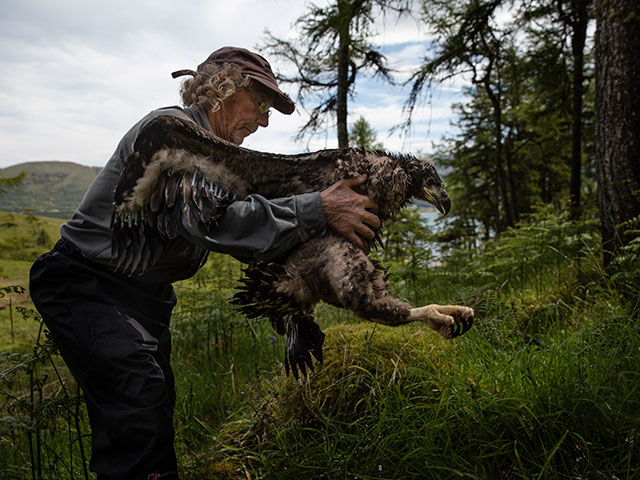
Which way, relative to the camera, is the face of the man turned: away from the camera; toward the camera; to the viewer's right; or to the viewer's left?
to the viewer's right

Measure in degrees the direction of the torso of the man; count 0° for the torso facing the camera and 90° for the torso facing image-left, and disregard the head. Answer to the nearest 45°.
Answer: approximately 270°
